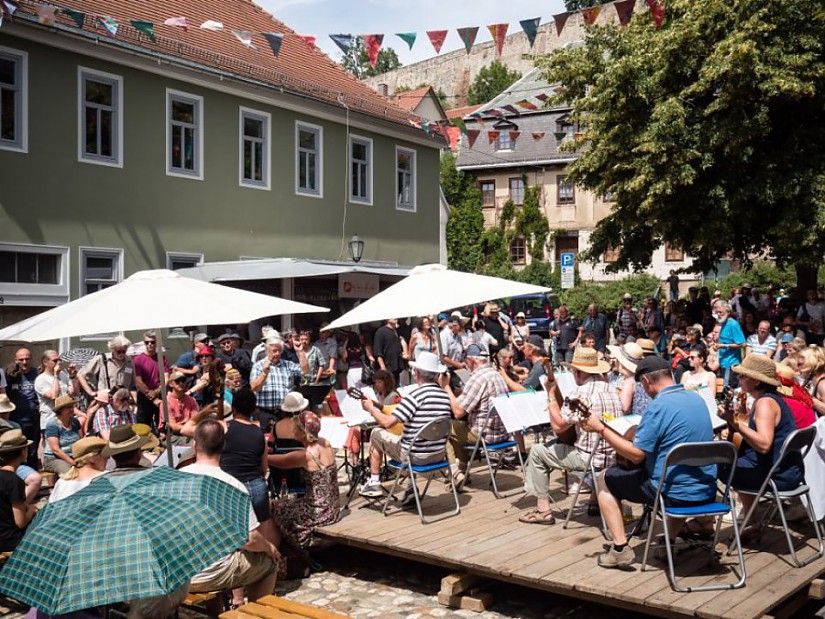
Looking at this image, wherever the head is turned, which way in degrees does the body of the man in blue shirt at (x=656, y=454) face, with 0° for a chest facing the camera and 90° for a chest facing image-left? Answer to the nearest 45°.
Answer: approximately 135°

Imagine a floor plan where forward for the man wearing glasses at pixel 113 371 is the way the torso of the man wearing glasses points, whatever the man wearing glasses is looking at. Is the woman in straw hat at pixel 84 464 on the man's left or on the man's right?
on the man's right

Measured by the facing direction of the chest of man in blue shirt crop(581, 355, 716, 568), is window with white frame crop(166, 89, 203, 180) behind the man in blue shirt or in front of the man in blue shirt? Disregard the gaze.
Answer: in front

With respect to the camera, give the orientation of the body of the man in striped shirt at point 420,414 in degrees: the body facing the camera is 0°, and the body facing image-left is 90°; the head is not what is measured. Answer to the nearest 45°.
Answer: approximately 135°

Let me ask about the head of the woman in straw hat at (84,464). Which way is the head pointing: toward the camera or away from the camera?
away from the camera

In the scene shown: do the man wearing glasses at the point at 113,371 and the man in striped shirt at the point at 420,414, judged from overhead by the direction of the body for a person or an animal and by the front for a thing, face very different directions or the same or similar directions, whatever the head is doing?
very different directions

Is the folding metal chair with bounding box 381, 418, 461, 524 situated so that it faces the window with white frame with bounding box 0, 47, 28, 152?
yes
